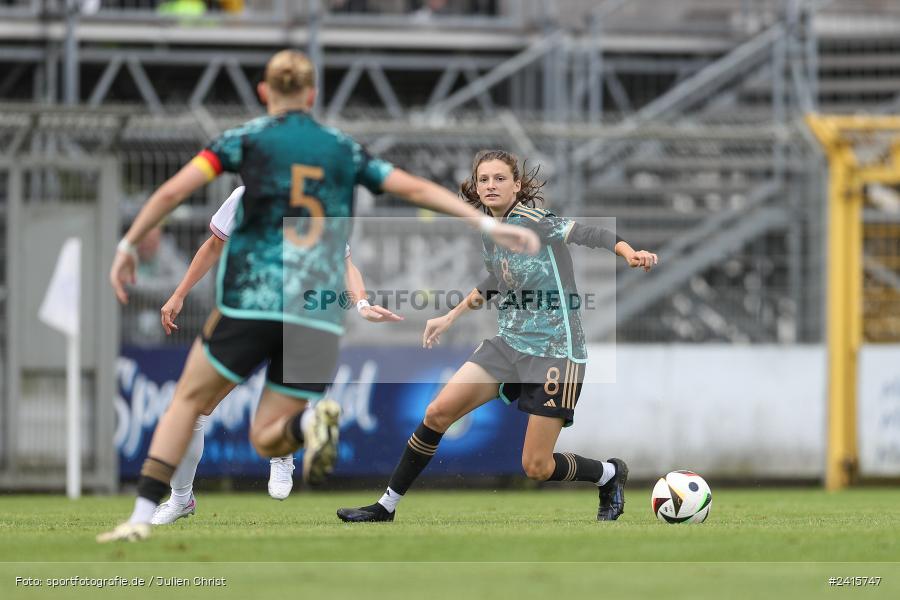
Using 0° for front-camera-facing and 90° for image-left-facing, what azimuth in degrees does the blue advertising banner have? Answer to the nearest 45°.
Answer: approximately 0°

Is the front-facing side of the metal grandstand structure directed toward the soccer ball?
yes

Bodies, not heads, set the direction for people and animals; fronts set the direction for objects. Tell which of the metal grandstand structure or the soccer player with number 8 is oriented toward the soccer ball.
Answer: the metal grandstand structure

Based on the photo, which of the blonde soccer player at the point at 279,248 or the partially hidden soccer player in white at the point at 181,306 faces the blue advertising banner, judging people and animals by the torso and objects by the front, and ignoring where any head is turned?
the blonde soccer player at the point at 279,248

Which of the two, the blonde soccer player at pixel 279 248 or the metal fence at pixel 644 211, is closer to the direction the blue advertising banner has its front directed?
the blonde soccer player

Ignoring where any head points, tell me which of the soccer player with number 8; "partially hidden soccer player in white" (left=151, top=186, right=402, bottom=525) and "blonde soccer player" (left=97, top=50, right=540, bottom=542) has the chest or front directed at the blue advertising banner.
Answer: "blonde soccer player" (left=97, top=50, right=540, bottom=542)

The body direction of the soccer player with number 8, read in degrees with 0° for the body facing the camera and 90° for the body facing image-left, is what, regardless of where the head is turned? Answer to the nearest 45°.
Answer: approximately 45°

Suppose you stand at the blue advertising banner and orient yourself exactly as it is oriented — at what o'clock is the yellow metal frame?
The yellow metal frame is roughly at 9 o'clock from the blue advertising banner.

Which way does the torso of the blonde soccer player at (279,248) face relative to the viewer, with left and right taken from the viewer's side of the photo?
facing away from the viewer
